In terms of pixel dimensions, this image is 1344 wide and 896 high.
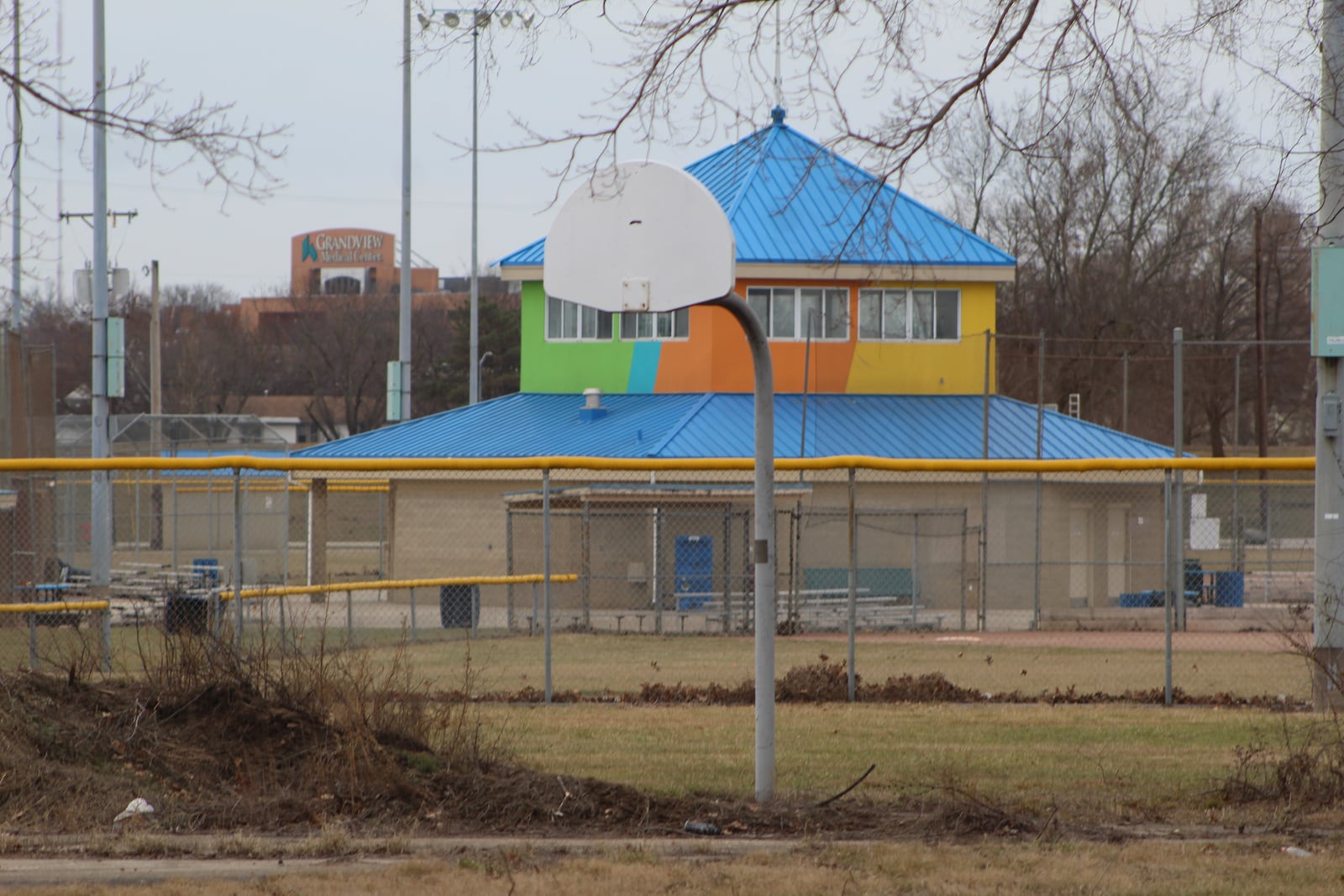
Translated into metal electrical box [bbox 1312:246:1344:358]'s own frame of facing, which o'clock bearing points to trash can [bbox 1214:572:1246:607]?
The trash can is roughly at 6 o'clock from the metal electrical box.

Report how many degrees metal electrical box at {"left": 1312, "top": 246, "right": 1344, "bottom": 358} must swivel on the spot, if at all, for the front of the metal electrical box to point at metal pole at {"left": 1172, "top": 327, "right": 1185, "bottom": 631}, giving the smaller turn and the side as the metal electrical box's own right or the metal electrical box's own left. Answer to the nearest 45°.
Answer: approximately 180°

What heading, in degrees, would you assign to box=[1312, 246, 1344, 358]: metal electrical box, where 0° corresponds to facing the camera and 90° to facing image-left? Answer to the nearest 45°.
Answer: approximately 0°

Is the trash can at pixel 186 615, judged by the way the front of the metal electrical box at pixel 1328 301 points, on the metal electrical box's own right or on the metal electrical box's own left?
on the metal electrical box's own right

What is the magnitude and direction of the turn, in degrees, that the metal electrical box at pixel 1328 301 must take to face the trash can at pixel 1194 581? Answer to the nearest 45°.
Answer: approximately 180°

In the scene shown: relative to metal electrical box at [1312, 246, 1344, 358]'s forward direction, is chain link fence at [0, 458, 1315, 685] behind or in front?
behind
